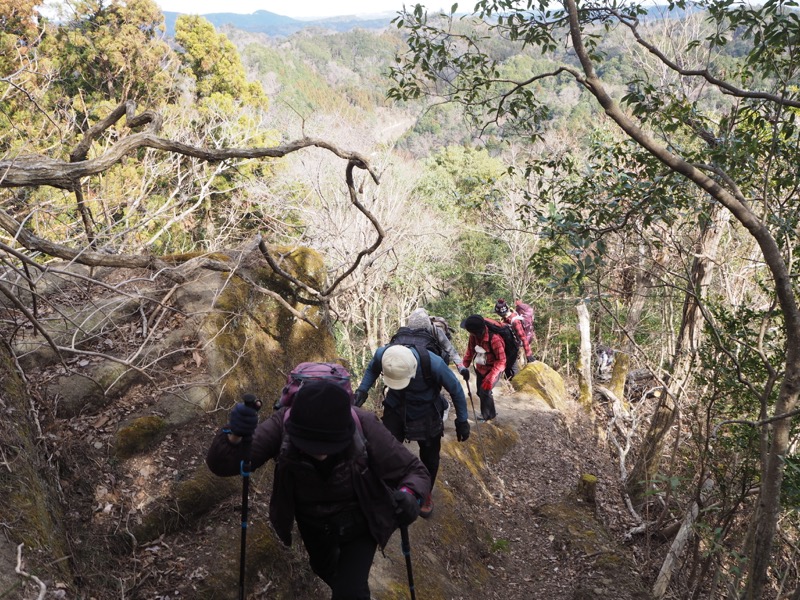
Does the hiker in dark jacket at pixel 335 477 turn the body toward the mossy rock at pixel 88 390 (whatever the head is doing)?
no

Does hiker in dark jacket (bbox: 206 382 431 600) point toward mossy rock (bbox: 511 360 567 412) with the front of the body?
no

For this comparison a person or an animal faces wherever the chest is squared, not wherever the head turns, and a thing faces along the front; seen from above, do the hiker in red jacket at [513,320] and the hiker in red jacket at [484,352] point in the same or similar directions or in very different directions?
same or similar directions
